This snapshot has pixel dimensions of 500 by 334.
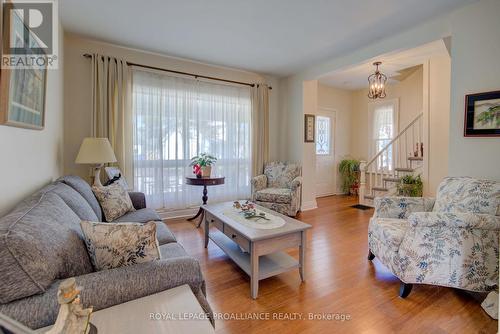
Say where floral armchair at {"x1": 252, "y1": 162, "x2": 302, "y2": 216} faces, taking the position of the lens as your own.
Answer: facing the viewer and to the left of the viewer

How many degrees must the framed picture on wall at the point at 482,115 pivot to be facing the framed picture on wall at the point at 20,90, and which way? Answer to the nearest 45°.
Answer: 0° — it already faces it

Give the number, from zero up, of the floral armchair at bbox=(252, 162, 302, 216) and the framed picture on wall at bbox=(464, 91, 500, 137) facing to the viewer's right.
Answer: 0

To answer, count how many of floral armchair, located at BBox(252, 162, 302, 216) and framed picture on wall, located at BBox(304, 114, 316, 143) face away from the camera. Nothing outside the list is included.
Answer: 0

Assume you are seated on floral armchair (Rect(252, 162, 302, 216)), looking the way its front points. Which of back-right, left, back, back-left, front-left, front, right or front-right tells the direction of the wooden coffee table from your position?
front-left

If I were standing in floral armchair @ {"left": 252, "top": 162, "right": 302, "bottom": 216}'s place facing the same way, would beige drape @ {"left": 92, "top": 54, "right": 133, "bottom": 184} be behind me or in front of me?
in front

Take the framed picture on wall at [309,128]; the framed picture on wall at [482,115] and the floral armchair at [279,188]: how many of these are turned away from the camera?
0

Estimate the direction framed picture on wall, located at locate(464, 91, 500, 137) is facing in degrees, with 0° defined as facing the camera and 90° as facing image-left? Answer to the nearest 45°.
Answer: approximately 45°
